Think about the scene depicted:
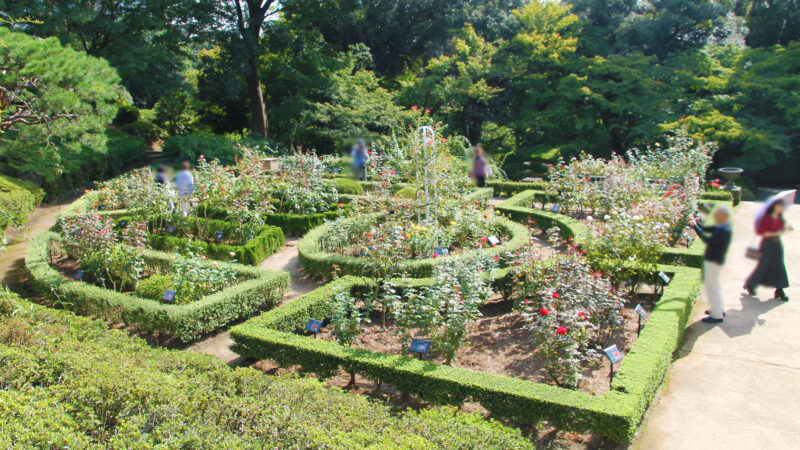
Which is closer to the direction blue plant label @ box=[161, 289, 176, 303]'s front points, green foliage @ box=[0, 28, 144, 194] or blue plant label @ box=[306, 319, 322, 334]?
the blue plant label

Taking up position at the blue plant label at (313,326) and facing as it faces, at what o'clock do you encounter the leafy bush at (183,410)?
The leafy bush is roughly at 1 o'clock from the blue plant label.

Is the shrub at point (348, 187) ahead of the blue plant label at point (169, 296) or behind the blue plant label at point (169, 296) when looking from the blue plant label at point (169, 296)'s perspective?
behind

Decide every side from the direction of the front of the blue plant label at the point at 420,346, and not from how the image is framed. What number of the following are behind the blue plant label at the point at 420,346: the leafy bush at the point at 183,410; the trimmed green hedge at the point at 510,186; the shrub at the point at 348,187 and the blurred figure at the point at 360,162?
3

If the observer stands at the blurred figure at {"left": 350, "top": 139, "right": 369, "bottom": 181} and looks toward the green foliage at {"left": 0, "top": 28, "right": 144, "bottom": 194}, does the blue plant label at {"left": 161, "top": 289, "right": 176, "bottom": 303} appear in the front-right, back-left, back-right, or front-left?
front-left

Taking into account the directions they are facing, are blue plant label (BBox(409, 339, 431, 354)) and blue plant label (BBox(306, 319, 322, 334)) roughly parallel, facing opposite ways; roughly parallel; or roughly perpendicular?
roughly parallel

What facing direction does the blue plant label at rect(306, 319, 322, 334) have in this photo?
toward the camera

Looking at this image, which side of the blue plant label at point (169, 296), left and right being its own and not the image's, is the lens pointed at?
front

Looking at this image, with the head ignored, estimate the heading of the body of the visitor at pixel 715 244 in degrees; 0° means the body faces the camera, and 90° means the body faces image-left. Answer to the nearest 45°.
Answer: approximately 90°

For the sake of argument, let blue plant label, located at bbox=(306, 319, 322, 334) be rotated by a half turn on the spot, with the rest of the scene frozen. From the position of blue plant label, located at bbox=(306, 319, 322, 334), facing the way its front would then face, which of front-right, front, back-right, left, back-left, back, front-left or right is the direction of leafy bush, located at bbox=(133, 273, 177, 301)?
front-left

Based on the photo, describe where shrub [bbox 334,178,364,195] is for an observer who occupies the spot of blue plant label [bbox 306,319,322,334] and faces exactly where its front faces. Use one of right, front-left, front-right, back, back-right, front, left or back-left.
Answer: back
